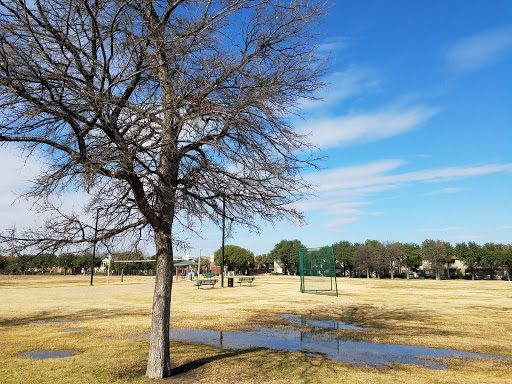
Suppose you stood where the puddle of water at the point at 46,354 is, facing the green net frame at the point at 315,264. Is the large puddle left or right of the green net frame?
right
